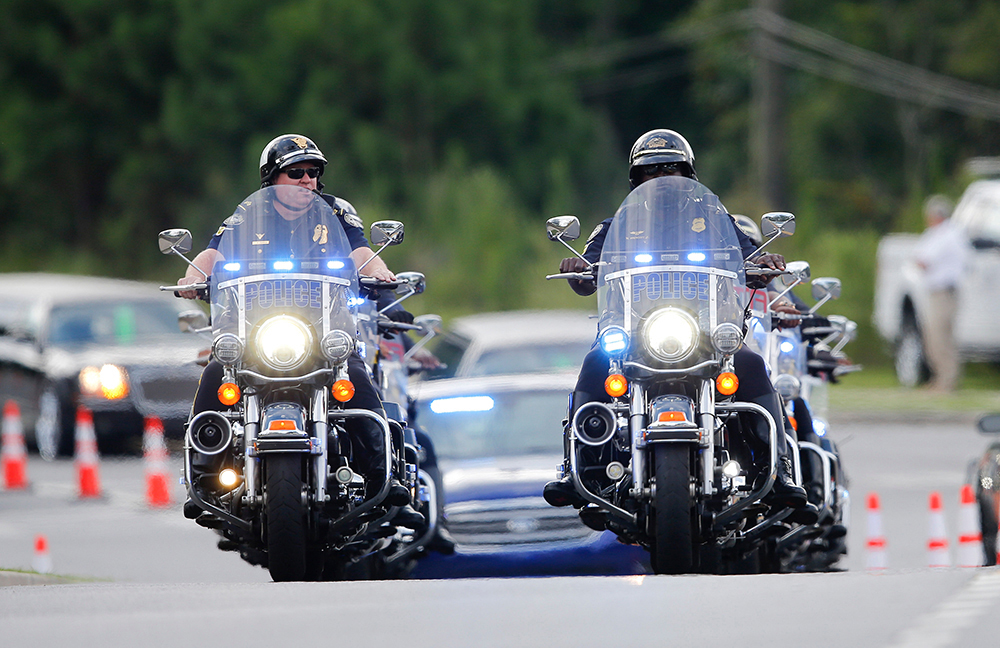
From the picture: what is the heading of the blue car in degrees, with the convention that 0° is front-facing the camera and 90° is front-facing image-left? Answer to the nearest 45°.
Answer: approximately 0°

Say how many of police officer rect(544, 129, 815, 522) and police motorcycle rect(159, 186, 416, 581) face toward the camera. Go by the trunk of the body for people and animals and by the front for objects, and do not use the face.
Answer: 2

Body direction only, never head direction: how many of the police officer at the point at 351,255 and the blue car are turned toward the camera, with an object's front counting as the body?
2

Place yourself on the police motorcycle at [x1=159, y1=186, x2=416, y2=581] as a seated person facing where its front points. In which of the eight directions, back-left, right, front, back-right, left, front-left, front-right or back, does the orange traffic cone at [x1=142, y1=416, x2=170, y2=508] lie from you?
back

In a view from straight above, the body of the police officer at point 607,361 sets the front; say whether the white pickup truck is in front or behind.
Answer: behind

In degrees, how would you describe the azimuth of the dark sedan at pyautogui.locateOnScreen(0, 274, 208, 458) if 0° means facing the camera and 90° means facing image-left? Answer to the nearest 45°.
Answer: approximately 315°

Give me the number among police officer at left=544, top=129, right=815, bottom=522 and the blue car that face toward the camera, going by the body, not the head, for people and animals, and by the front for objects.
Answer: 2

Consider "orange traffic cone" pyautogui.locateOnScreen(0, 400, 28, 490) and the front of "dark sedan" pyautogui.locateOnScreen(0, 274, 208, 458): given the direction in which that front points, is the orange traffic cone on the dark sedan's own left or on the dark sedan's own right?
on the dark sedan's own right

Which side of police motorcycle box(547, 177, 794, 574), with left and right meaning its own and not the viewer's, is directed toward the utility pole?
back

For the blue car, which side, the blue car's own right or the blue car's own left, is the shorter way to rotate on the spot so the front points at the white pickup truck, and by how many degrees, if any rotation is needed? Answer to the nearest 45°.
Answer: approximately 135° to the blue car's own left
